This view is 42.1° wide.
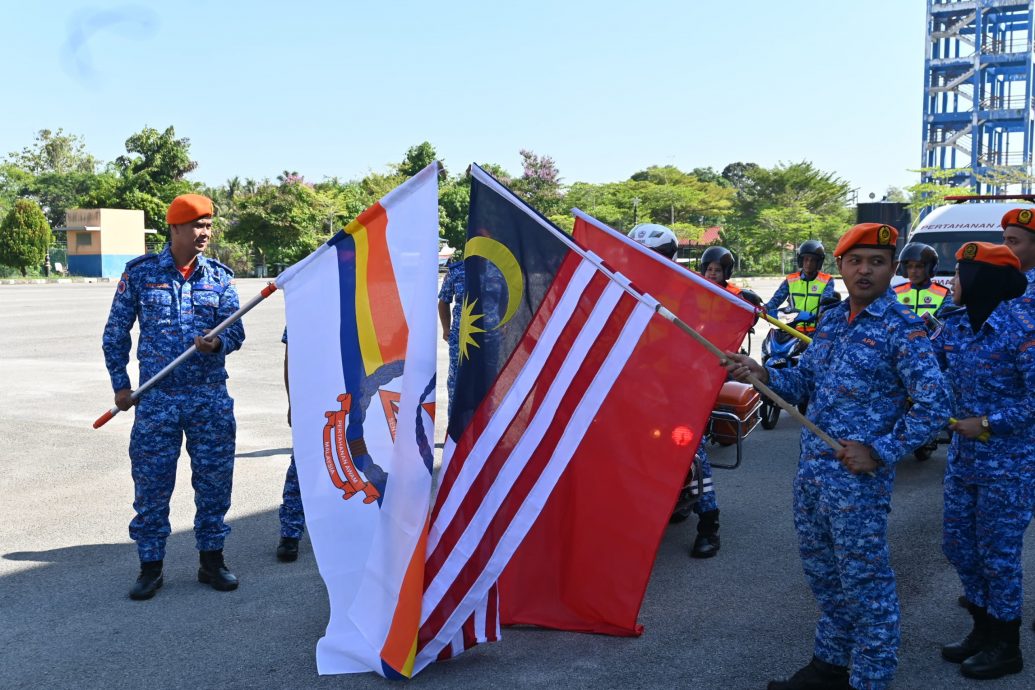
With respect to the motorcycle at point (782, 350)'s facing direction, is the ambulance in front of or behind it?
behind

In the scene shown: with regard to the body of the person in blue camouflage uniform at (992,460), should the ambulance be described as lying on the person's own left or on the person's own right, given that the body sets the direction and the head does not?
on the person's own right

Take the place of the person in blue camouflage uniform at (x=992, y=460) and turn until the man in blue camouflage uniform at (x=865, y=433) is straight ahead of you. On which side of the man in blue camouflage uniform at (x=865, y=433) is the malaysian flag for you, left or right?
right

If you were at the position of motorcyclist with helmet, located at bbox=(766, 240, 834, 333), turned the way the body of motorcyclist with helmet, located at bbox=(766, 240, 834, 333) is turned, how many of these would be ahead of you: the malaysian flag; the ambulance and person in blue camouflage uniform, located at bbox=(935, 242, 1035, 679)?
2

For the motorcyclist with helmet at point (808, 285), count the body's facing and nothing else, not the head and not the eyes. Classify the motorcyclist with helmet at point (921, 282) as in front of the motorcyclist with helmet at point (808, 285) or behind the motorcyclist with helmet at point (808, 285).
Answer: in front

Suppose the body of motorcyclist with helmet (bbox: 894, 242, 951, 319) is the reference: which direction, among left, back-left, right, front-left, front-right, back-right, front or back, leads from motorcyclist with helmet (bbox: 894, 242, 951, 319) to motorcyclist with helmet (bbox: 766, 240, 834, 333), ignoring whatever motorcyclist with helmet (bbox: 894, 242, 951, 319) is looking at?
back-right

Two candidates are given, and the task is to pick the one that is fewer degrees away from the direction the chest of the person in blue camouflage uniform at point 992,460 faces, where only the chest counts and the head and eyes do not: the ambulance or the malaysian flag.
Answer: the malaysian flag

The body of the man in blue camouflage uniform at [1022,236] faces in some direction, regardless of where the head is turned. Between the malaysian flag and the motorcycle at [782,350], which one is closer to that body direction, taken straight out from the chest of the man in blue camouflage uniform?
the malaysian flag

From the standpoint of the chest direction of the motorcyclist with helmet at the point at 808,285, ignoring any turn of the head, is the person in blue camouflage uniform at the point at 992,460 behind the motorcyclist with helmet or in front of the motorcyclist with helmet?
in front

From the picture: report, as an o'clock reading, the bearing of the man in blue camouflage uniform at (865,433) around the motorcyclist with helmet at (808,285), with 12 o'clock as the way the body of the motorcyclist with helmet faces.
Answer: The man in blue camouflage uniform is roughly at 12 o'clock from the motorcyclist with helmet.

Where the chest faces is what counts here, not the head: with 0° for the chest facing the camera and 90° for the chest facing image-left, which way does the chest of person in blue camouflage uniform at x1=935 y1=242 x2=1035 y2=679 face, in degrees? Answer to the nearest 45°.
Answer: approximately 45°

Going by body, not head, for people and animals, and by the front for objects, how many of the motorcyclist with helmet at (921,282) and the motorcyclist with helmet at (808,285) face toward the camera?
2
